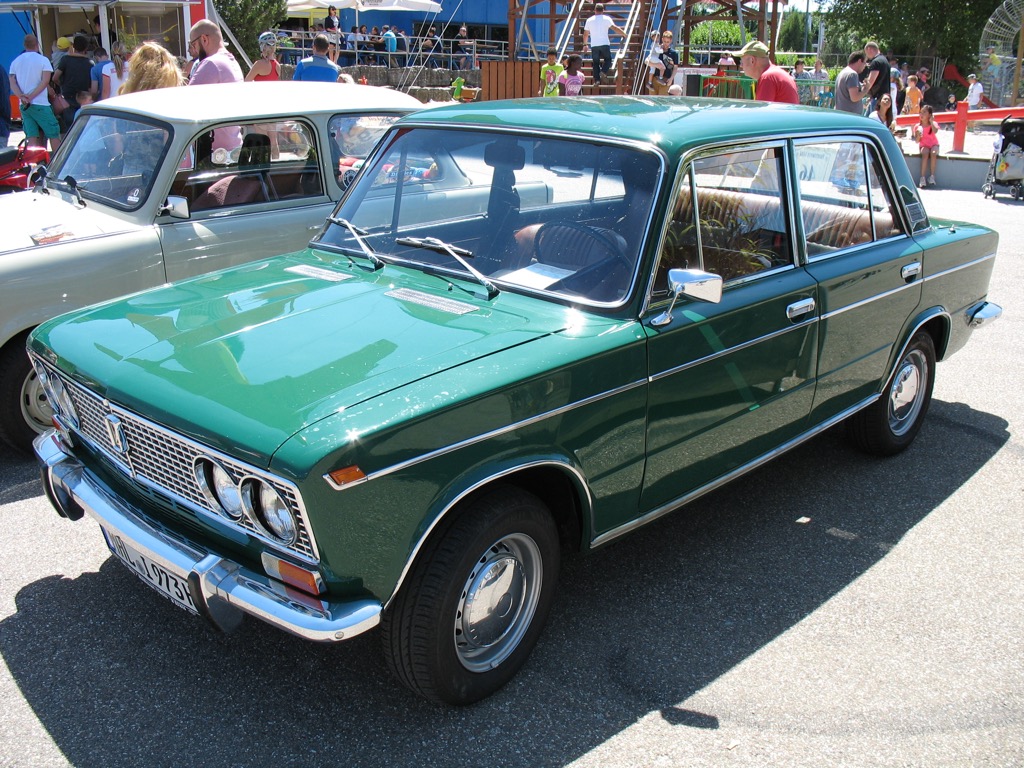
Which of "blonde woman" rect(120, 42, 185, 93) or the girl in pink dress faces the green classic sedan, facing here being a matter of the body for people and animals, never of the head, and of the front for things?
the girl in pink dress

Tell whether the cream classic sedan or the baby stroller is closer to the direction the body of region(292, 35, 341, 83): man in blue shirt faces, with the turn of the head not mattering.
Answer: the baby stroller

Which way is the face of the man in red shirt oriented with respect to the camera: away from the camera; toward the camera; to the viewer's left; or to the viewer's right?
to the viewer's left

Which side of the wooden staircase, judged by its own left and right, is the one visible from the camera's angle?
front

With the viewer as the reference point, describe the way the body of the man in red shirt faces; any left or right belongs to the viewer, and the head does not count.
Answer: facing to the left of the viewer

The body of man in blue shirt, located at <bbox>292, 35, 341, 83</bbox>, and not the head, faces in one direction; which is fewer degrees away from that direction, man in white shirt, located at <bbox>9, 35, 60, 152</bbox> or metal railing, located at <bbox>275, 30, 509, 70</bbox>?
the metal railing

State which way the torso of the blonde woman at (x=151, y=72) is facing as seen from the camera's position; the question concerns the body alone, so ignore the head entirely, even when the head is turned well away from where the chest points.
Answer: away from the camera

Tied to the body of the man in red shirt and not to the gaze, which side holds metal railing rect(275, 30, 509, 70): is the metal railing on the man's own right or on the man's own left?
on the man's own right

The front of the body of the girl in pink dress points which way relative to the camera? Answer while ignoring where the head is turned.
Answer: toward the camera

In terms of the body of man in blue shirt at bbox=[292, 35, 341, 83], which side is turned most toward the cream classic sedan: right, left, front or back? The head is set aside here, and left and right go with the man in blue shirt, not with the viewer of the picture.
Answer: back

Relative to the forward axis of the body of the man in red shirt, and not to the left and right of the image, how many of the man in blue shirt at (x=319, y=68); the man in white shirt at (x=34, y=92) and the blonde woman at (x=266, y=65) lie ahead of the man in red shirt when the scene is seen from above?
3

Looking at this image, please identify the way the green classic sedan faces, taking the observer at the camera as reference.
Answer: facing the viewer and to the left of the viewer

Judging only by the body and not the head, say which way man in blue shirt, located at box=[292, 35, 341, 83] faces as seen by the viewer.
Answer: away from the camera

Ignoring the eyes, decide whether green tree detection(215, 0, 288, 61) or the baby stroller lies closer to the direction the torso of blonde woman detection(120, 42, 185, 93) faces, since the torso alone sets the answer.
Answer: the green tree

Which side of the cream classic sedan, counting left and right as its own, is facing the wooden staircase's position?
back

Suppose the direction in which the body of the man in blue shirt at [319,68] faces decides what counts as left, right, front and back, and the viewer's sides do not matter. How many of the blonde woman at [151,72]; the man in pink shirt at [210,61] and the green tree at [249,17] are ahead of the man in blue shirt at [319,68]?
1

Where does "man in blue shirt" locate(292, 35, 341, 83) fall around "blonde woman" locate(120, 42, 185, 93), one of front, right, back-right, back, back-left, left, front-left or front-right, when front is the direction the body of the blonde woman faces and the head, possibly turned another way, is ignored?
front-right

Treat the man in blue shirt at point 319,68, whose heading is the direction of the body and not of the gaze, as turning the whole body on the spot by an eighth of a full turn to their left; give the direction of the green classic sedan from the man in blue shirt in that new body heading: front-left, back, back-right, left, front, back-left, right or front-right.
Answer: back-left
